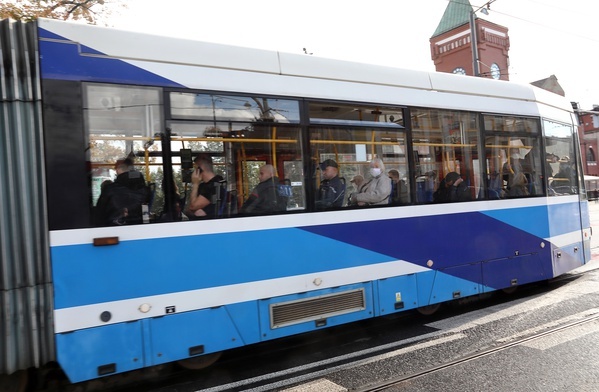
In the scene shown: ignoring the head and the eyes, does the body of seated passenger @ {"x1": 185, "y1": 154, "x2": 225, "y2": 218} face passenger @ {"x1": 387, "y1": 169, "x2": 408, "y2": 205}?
no

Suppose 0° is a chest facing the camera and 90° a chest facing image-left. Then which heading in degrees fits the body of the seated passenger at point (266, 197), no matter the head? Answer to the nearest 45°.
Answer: approximately 90°

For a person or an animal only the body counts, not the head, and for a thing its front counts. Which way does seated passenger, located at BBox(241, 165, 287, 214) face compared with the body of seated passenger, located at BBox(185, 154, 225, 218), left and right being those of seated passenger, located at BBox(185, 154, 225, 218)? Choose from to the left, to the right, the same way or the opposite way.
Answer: the same way

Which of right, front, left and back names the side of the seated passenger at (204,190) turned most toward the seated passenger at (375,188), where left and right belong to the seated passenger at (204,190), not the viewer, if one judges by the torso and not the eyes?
back

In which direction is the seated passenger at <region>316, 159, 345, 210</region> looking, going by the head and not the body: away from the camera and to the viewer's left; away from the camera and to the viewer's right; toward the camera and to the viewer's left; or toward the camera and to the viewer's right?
toward the camera and to the viewer's left

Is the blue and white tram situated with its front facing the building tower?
no

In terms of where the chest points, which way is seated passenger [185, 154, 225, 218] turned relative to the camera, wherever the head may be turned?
to the viewer's left

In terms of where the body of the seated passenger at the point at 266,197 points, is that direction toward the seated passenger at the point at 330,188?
no

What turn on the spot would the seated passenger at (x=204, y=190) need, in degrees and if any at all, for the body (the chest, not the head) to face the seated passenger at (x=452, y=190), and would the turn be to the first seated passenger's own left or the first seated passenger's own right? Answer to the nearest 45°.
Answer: approximately 180°

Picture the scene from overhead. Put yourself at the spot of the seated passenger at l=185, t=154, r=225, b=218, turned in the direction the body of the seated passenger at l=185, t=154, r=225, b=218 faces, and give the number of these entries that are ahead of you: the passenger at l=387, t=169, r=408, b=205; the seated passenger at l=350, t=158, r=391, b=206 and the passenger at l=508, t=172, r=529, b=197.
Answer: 0
